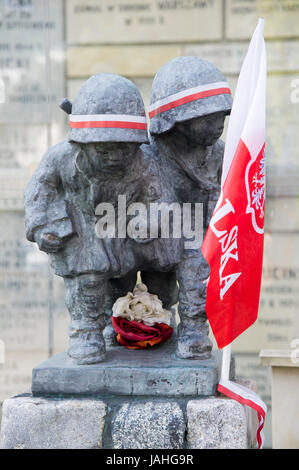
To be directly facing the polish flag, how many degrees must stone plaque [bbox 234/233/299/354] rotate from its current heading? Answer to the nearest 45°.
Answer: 0° — it already faces it

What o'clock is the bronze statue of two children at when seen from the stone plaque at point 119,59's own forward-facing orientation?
The bronze statue of two children is roughly at 12 o'clock from the stone plaque.
